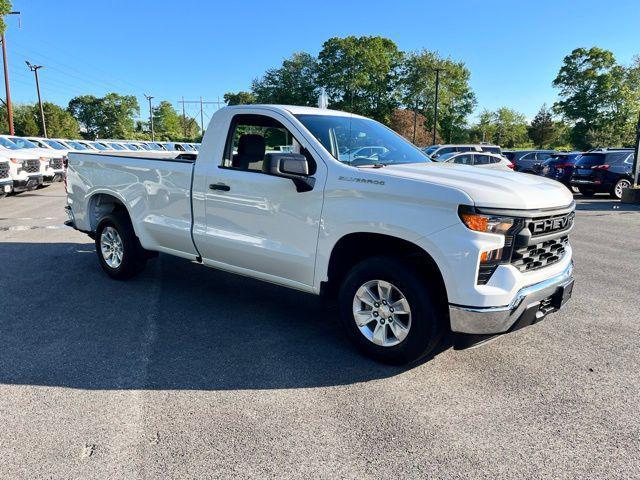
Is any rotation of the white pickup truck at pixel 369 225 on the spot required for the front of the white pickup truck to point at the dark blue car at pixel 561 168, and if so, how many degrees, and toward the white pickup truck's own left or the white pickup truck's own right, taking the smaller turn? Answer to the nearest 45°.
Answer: approximately 90° to the white pickup truck's own left

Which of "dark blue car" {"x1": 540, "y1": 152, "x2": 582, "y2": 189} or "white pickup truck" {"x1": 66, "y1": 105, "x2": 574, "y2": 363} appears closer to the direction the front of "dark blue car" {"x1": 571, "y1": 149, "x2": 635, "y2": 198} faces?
the dark blue car

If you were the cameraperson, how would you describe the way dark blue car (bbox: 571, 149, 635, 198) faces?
facing away from the viewer and to the right of the viewer

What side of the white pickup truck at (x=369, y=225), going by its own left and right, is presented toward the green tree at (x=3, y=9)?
back

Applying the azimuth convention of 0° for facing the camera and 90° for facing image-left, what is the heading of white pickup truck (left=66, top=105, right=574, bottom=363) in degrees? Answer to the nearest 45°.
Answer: approximately 315°

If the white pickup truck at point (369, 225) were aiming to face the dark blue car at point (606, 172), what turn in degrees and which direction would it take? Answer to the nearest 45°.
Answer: approximately 90° to its left

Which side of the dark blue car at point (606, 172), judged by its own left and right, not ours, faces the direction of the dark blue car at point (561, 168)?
left

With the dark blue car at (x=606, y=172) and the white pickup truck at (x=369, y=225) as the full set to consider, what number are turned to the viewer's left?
0
